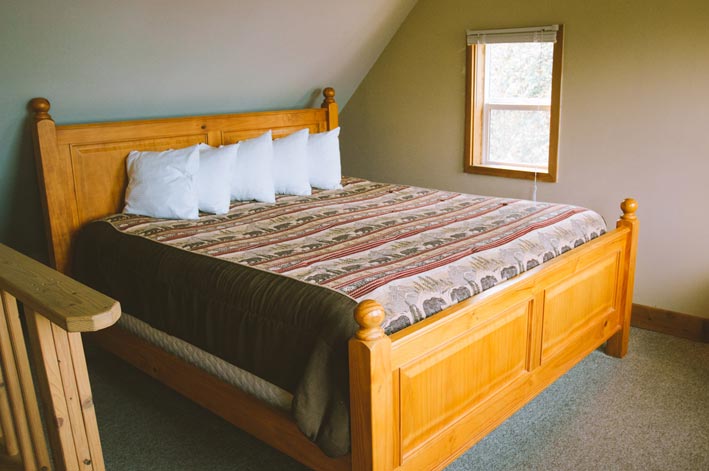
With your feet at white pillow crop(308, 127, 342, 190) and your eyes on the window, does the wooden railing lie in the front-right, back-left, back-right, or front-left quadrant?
back-right

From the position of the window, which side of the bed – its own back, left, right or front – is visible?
left

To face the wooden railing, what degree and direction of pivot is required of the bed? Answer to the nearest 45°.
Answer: approximately 90° to its right
